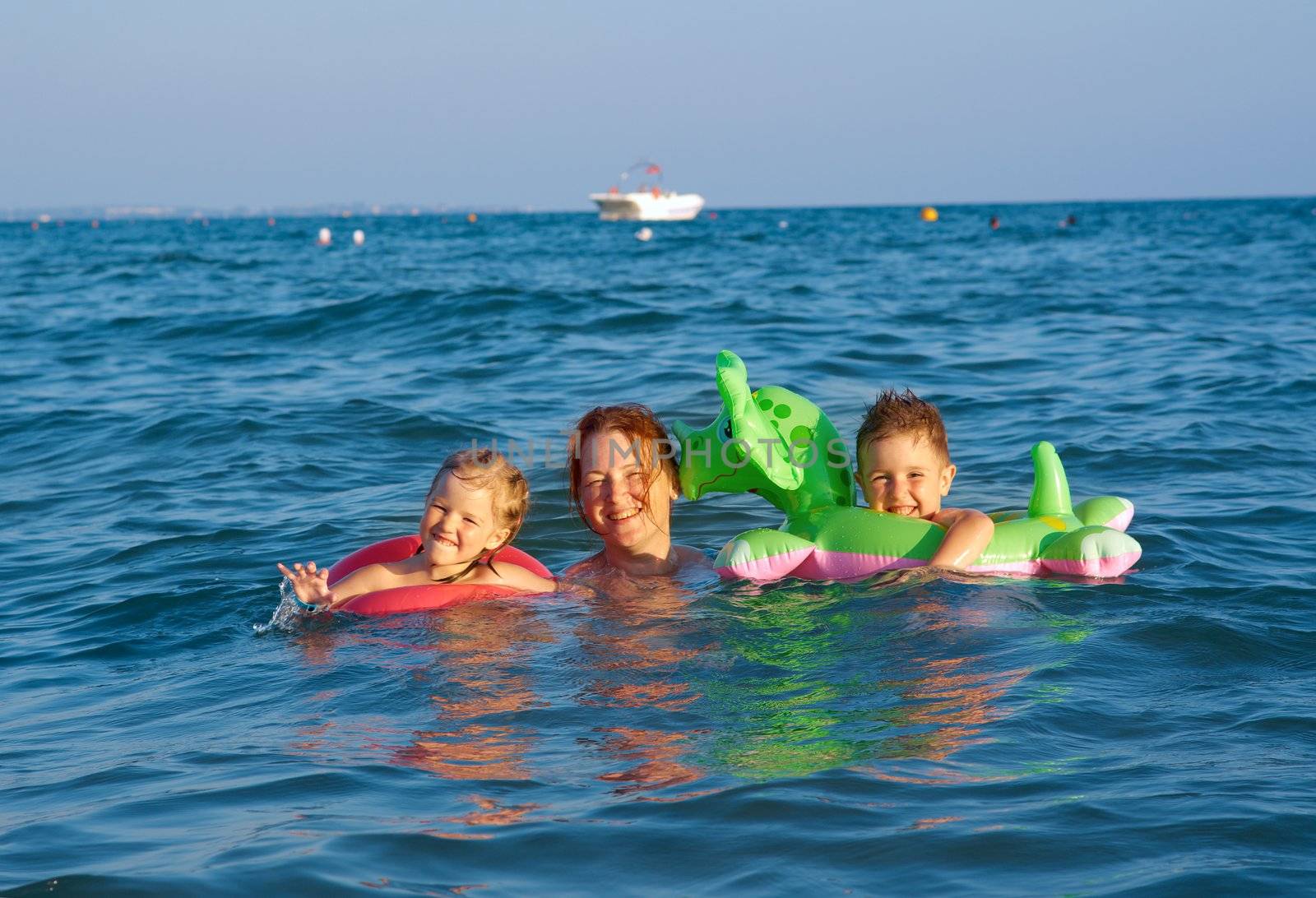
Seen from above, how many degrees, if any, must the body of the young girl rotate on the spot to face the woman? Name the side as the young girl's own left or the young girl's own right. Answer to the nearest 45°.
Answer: approximately 90° to the young girl's own left

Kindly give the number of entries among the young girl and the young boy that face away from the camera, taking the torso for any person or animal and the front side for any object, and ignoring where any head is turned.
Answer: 0

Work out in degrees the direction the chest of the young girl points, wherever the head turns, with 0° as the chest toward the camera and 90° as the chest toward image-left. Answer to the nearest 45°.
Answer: approximately 0°

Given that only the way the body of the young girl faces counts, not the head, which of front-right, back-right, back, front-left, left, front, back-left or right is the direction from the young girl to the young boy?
left

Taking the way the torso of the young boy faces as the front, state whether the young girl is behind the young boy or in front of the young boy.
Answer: in front
